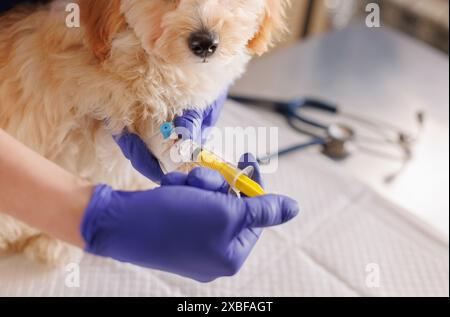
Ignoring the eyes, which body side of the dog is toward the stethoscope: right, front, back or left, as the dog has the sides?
left

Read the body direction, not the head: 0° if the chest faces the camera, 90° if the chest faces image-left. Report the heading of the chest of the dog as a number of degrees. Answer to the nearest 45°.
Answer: approximately 315°
